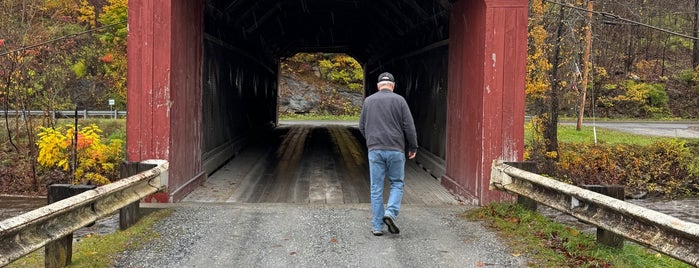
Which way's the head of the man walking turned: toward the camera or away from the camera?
away from the camera

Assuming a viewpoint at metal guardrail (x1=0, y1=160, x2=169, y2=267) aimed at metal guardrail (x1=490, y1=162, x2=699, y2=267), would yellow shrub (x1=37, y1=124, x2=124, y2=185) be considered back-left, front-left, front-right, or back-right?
back-left

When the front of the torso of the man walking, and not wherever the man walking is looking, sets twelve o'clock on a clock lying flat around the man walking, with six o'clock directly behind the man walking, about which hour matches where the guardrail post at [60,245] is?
The guardrail post is roughly at 8 o'clock from the man walking.

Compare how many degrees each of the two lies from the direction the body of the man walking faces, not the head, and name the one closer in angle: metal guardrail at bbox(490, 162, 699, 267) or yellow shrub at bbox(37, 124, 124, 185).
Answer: the yellow shrub

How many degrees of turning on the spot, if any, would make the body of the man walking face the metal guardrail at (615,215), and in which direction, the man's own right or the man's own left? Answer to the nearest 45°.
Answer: approximately 135° to the man's own right

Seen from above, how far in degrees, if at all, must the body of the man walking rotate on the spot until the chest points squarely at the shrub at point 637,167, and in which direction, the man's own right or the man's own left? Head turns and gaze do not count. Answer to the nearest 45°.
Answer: approximately 45° to the man's own right

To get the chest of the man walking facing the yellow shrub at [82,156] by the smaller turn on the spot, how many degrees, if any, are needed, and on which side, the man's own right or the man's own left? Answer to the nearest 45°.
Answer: approximately 45° to the man's own left

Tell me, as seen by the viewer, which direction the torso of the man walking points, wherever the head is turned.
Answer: away from the camera

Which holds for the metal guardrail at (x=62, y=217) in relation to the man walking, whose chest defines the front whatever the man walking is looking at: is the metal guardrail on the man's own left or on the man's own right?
on the man's own left

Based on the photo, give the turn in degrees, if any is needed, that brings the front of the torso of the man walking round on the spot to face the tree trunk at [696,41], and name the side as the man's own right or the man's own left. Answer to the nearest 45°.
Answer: approximately 45° to the man's own right

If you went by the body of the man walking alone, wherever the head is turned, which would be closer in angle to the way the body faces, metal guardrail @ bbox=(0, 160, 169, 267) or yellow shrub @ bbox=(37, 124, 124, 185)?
the yellow shrub
